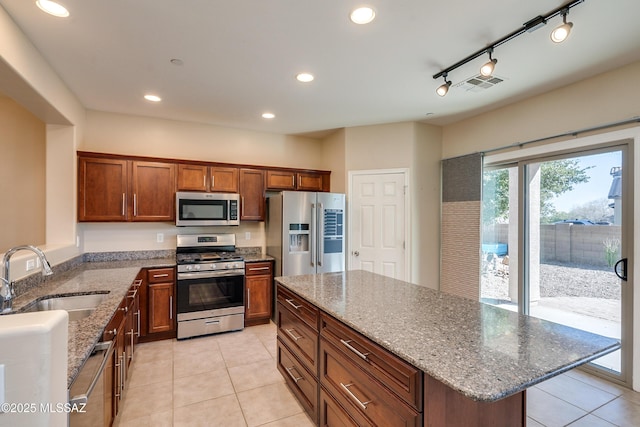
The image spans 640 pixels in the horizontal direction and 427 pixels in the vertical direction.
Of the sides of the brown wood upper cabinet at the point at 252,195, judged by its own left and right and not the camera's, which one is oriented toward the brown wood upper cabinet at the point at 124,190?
right

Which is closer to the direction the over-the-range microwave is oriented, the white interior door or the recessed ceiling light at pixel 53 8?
the recessed ceiling light

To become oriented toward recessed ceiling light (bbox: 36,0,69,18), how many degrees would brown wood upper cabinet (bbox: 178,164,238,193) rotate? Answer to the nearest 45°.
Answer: approximately 45° to its right

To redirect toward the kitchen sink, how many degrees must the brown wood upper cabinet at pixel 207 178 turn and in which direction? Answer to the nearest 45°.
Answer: approximately 45° to its right

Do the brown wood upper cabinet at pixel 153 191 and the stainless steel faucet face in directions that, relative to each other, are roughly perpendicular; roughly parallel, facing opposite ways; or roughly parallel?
roughly perpendicular

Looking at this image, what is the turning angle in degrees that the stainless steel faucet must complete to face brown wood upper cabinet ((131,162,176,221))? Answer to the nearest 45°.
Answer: approximately 45° to its left

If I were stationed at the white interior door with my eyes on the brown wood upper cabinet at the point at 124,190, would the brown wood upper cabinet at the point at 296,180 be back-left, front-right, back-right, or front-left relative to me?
front-right

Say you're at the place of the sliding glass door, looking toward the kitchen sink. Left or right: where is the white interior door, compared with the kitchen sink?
right

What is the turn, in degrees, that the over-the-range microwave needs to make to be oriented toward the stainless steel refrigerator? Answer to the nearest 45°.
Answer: approximately 90° to its left

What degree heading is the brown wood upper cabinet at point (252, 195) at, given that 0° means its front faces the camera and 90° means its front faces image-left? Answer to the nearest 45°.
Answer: approximately 0°

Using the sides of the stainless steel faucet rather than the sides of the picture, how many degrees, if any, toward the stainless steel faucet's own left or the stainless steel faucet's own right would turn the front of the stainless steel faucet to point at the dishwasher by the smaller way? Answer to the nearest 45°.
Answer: approximately 45° to the stainless steel faucet's own right

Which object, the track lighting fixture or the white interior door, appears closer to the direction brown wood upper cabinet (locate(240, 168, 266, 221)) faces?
the track lighting fixture

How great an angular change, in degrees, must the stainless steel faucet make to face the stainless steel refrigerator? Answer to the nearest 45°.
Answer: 0° — it already faces it

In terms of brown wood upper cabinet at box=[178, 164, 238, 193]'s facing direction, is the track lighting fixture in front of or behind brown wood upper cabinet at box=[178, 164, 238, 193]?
in front

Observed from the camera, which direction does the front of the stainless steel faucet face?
facing to the right of the viewer

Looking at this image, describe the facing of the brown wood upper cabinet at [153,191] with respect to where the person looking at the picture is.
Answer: facing the viewer

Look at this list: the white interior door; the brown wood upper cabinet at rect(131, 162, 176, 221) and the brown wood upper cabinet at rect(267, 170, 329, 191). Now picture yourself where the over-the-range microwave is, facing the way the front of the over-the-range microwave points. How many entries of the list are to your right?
1

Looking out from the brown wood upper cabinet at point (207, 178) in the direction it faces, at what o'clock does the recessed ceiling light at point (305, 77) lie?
The recessed ceiling light is roughly at 11 o'clock from the brown wood upper cabinet.

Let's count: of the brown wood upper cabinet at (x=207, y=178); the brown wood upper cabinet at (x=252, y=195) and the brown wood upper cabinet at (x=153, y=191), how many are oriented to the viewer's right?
0
